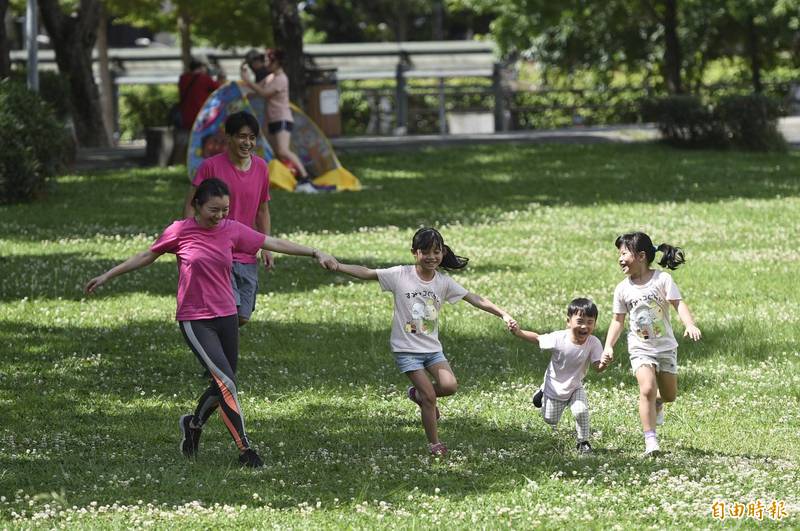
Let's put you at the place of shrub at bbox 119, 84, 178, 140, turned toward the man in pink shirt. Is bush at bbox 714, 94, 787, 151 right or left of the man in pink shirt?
left

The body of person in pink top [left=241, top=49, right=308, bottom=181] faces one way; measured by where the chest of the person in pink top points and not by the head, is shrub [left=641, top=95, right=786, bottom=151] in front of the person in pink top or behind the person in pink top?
behind

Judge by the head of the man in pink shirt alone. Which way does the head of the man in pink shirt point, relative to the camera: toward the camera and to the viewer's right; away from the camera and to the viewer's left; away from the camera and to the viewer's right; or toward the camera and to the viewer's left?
toward the camera and to the viewer's right

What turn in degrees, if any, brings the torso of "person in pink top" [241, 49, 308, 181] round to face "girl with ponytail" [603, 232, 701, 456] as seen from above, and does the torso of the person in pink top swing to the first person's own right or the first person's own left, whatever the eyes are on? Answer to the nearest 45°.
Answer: approximately 90° to the first person's own left

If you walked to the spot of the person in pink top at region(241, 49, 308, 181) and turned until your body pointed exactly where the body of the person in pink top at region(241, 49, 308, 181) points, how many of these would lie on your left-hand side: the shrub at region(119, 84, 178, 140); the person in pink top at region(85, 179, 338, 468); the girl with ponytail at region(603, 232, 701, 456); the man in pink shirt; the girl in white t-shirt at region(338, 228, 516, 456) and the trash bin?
4

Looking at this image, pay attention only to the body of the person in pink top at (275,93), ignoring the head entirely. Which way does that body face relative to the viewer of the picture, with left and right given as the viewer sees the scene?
facing to the left of the viewer

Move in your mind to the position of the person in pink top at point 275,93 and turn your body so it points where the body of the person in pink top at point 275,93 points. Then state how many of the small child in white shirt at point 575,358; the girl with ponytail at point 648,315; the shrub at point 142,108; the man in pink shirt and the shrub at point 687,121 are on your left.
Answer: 3

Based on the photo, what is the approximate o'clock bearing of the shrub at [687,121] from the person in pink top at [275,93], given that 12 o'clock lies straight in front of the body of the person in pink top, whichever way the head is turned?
The shrub is roughly at 5 o'clock from the person in pink top.

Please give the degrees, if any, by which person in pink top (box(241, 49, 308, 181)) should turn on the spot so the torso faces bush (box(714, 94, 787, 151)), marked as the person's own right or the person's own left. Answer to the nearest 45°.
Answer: approximately 135° to the person's own right

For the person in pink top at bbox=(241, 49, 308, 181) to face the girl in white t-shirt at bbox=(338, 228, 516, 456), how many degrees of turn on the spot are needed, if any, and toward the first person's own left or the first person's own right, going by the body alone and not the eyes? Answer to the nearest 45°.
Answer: approximately 90° to the first person's own left

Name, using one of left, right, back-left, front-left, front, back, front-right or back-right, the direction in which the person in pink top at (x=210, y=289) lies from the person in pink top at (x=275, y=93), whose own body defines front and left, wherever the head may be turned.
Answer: left

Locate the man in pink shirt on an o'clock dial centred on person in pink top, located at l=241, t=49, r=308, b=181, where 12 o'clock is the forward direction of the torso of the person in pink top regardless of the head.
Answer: The man in pink shirt is roughly at 9 o'clock from the person in pink top.

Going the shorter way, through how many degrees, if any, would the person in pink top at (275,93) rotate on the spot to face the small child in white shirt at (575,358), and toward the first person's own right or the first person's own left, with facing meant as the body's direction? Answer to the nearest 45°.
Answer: approximately 90° to the first person's own left
